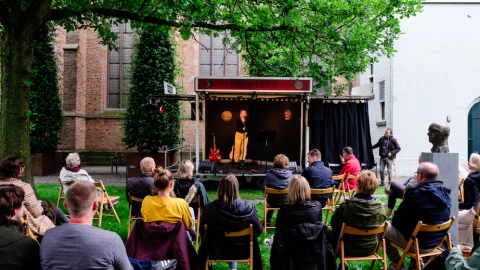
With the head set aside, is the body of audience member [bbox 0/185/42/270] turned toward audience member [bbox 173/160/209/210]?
yes

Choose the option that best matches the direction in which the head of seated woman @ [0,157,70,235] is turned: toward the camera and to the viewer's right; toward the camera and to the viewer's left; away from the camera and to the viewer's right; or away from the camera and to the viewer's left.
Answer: away from the camera and to the viewer's right

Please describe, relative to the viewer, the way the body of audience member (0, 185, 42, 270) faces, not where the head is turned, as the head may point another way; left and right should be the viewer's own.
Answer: facing away from the viewer and to the right of the viewer

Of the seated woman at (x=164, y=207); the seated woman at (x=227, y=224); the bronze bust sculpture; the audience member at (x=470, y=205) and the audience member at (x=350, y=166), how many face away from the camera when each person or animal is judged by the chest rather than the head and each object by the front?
2

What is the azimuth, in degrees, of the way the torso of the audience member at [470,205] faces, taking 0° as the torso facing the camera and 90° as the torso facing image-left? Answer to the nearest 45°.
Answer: approximately 90°

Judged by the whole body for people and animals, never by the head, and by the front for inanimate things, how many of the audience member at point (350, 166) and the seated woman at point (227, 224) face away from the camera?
1

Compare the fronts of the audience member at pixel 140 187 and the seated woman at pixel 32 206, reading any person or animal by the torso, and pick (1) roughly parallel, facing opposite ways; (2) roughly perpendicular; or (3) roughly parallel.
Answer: roughly parallel

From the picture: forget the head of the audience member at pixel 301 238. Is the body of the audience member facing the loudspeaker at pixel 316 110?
yes

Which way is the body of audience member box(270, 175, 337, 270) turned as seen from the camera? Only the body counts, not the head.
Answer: away from the camera

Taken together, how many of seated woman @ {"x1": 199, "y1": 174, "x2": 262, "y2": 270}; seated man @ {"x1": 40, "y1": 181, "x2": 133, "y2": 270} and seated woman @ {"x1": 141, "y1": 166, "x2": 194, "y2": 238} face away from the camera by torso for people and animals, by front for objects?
3

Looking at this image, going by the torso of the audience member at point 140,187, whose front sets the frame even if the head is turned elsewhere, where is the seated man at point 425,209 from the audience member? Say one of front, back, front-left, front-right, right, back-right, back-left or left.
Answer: right

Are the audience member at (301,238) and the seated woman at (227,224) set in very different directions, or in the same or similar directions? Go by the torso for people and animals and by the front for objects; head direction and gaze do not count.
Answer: same or similar directions

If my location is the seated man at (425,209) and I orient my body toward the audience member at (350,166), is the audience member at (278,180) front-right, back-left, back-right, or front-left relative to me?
front-left

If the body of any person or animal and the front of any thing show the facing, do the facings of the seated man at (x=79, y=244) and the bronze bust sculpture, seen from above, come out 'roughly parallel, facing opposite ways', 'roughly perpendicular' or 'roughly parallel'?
roughly perpendicular

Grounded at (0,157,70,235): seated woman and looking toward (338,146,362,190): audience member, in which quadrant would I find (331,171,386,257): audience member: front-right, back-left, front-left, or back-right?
front-right

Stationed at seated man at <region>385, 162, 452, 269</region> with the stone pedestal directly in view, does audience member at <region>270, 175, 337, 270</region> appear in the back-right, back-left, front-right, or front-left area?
back-left

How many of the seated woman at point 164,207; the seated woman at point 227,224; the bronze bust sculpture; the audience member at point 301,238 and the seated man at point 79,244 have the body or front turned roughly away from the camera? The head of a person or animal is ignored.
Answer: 4
